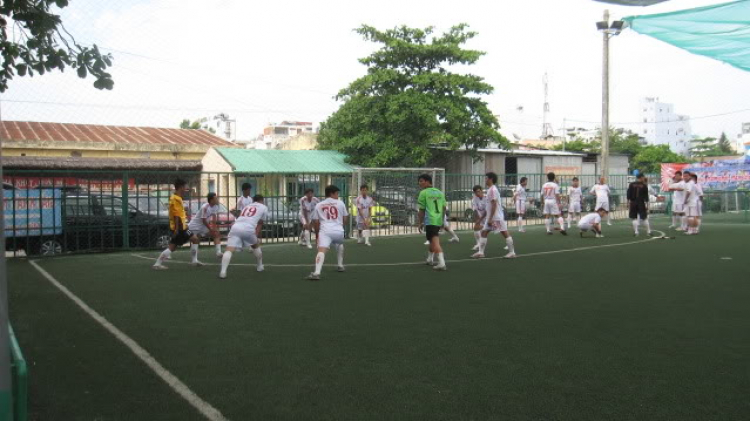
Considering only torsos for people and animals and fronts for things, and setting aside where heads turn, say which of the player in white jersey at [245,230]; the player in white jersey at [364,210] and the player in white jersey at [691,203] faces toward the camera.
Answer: the player in white jersey at [364,210]

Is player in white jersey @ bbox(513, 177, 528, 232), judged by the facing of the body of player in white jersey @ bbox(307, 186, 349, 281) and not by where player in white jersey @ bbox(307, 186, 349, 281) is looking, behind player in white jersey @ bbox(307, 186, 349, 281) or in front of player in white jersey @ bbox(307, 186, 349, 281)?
in front

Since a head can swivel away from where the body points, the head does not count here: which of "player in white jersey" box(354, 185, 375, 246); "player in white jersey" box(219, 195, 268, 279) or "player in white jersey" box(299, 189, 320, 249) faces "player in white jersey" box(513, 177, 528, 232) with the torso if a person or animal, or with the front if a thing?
"player in white jersey" box(219, 195, 268, 279)

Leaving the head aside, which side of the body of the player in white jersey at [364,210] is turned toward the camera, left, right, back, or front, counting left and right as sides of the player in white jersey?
front

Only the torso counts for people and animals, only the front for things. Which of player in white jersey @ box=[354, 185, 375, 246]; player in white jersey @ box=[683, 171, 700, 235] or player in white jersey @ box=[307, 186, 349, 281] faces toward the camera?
player in white jersey @ box=[354, 185, 375, 246]

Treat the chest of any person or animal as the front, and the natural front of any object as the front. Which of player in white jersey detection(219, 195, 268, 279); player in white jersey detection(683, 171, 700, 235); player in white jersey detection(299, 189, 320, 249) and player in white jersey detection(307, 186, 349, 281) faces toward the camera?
player in white jersey detection(299, 189, 320, 249)

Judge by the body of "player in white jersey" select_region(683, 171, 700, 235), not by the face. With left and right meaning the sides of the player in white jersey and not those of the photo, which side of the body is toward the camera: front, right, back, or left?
left

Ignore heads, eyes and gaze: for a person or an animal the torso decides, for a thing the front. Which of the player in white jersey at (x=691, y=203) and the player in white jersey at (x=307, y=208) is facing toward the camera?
the player in white jersey at (x=307, y=208)

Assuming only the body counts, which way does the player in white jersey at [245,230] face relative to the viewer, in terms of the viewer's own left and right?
facing away from the viewer and to the right of the viewer

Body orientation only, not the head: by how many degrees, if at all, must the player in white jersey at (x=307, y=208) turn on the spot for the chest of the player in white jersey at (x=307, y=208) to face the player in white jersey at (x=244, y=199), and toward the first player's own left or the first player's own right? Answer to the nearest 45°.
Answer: approximately 45° to the first player's own right

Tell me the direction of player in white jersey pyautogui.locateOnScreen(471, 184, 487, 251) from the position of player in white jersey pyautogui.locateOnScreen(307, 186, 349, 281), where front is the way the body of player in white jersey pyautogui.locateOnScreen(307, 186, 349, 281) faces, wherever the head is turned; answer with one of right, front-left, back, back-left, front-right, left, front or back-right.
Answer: front-right

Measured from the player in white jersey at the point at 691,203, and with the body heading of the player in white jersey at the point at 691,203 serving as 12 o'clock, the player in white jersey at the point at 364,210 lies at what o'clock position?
the player in white jersey at the point at 364,210 is roughly at 11 o'clock from the player in white jersey at the point at 691,203.

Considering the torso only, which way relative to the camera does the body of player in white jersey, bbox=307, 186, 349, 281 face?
away from the camera

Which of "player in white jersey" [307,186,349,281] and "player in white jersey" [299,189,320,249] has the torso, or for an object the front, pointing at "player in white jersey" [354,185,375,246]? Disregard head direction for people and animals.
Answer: "player in white jersey" [307,186,349,281]
